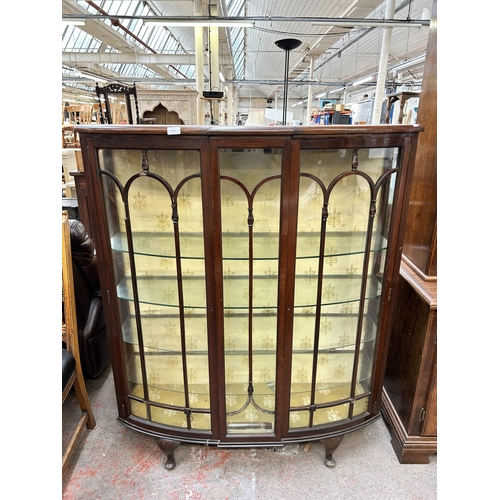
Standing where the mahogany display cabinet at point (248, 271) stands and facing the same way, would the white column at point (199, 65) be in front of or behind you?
behind

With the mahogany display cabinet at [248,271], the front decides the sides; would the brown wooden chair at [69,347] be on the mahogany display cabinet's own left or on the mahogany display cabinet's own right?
on the mahogany display cabinet's own right

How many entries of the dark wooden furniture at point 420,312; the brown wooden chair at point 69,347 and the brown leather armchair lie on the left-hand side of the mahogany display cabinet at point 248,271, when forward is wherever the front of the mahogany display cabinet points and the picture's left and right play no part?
1

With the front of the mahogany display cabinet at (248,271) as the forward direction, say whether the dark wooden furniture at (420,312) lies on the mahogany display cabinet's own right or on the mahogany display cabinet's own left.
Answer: on the mahogany display cabinet's own left

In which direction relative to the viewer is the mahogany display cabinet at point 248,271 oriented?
toward the camera

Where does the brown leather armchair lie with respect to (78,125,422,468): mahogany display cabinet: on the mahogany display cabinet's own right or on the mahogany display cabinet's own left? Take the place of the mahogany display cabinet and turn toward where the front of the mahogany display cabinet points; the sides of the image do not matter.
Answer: on the mahogany display cabinet's own right

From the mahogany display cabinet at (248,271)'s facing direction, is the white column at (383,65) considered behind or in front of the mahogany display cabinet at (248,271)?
behind
